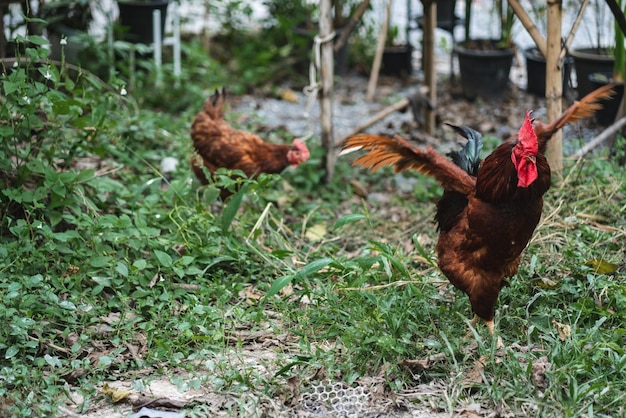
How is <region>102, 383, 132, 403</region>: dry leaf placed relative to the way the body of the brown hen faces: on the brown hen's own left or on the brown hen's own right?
on the brown hen's own right

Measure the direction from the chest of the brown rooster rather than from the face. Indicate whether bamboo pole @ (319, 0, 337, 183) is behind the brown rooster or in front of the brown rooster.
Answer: behind

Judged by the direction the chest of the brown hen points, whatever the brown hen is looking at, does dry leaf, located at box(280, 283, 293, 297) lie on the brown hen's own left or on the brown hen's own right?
on the brown hen's own right

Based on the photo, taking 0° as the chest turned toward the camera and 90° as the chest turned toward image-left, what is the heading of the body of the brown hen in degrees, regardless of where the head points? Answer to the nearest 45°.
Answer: approximately 270°

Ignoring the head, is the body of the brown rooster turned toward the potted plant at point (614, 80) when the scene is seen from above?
no

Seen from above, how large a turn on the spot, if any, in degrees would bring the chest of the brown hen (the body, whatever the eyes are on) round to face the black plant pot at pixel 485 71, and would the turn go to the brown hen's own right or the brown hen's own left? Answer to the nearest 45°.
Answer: approximately 45° to the brown hen's own left

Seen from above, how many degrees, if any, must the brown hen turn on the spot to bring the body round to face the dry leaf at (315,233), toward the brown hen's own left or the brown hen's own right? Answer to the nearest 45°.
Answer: approximately 45° to the brown hen's own right

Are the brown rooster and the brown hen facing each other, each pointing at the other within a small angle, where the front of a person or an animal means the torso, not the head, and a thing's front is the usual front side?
no

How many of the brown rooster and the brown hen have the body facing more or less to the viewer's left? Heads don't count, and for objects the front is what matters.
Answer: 0

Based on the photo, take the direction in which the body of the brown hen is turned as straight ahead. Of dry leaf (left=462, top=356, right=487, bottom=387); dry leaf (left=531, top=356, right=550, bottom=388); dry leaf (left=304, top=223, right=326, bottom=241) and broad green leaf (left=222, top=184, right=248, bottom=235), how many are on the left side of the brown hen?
0

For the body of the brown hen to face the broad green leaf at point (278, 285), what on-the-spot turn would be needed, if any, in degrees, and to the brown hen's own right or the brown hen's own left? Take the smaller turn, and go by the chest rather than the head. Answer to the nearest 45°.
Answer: approximately 90° to the brown hen's own right

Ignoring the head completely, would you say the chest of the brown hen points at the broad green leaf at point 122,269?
no

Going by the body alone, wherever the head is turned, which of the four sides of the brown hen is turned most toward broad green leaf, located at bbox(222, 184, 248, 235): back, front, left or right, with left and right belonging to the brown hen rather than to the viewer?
right
